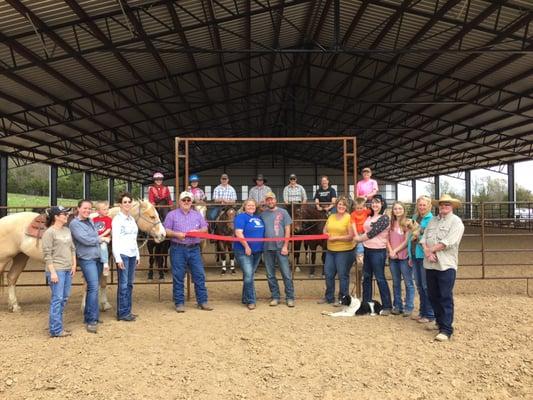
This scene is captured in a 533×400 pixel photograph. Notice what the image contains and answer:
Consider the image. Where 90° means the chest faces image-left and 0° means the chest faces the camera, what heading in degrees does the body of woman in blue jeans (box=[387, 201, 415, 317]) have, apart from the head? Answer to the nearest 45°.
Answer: approximately 45°

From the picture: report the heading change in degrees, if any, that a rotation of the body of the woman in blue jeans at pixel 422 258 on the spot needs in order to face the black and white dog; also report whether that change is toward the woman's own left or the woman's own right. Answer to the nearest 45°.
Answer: approximately 45° to the woman's own right

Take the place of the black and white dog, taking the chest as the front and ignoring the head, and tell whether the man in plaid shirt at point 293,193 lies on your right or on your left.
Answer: on your right

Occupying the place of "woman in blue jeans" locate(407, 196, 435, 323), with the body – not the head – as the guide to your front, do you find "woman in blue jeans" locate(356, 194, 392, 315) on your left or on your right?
on your right

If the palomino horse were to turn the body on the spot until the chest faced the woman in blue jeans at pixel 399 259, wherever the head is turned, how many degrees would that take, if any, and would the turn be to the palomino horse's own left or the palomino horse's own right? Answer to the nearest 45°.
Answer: approximately 45° to the palomino horse's own right

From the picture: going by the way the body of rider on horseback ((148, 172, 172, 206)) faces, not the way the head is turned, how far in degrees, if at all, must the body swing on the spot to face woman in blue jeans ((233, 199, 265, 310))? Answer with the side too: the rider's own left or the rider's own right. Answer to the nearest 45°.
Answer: approximately 45° to the rider's own left

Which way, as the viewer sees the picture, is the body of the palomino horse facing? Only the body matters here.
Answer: to the viewer's right

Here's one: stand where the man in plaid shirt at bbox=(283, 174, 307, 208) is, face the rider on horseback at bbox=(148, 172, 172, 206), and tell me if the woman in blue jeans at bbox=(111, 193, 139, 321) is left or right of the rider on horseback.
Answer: left

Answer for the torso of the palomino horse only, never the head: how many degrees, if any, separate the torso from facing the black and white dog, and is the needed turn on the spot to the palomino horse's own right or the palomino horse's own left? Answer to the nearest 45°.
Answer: approximately 45° to the palomino horse's own right

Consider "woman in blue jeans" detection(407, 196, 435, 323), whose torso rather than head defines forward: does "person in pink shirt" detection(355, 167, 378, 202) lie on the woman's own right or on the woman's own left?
on the woman's own right

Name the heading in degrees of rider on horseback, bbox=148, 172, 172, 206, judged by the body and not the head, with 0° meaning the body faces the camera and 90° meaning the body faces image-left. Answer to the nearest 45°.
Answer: approximately 0°
